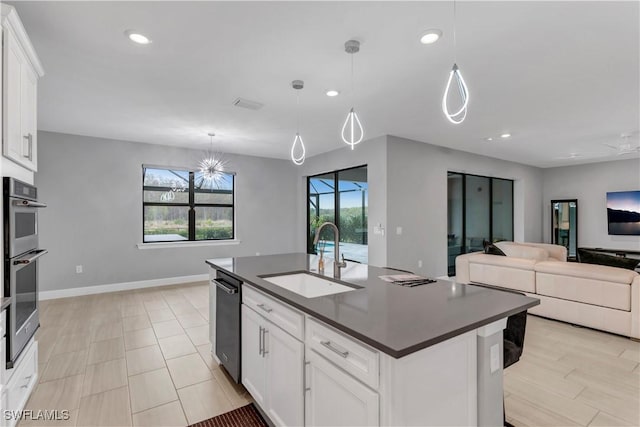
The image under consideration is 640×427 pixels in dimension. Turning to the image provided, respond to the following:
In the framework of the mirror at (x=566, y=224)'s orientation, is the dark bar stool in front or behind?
in front

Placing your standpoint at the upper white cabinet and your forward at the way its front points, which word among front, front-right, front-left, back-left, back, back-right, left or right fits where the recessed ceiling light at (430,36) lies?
front-right

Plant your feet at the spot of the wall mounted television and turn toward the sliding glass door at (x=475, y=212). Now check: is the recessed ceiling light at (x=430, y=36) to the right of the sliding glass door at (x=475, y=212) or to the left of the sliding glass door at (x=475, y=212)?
left

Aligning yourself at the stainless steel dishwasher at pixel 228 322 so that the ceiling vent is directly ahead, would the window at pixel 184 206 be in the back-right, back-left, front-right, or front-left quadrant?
front-left

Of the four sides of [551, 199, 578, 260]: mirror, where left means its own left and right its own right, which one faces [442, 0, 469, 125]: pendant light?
front

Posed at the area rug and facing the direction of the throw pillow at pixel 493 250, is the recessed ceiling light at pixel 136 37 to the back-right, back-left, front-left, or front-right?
back-left

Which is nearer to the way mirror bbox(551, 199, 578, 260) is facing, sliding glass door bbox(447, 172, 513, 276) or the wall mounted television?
the sliding glass door

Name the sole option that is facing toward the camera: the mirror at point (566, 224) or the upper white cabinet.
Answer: the mirror

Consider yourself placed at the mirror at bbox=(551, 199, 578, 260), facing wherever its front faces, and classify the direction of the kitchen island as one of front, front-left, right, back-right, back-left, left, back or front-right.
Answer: front

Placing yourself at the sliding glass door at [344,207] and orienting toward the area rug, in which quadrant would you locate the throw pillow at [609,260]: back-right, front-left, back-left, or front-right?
front-left

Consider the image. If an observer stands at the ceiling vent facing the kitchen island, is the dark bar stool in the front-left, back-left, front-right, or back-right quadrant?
front-left

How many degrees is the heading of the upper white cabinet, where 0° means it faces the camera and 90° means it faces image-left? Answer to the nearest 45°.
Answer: approximately 270°

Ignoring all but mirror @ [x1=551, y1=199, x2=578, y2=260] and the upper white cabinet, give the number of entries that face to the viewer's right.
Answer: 1

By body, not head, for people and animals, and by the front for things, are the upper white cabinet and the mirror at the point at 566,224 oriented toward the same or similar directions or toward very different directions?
very different directions

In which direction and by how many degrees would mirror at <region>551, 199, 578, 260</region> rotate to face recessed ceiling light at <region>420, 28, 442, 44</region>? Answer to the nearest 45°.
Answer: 0° — it already faces it

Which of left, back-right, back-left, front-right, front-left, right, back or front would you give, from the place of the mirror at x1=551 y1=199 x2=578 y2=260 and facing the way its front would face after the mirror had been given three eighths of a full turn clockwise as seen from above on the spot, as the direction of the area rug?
back-left

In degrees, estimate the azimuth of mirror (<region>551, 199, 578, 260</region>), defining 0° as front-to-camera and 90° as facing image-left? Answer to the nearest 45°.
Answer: approximately 0°
